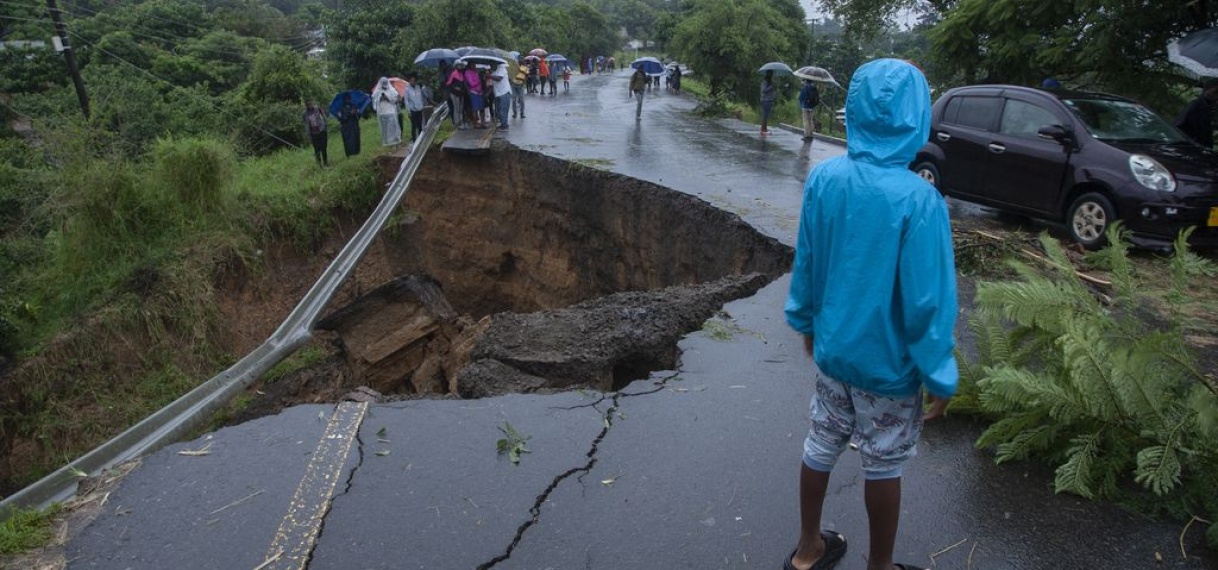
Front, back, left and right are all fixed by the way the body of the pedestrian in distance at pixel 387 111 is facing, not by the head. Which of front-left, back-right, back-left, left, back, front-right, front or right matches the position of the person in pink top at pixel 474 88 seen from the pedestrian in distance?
left

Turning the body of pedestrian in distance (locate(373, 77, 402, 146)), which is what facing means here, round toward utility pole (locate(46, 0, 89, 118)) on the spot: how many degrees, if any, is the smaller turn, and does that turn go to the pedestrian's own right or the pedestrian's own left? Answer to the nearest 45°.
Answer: approximately 135° to the pedestrian's own right

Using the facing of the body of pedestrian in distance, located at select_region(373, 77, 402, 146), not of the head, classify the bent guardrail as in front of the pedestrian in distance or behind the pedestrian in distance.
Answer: in front

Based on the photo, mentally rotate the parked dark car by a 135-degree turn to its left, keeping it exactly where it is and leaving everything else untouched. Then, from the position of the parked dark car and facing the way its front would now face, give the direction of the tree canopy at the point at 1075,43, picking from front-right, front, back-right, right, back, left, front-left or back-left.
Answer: front

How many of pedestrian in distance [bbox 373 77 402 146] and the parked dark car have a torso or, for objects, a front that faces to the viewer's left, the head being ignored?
0

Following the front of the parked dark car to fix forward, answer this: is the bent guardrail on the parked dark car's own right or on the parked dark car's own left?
on the parked dark car's own right

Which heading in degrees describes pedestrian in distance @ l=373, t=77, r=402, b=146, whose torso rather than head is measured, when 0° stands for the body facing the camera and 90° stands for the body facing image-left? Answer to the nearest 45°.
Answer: approximately 0°

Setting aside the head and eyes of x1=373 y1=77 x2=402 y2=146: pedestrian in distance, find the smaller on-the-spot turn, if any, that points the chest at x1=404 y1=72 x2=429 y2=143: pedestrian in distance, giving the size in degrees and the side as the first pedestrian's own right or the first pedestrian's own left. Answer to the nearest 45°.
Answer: approximately 135° to the first pedestrian's own left

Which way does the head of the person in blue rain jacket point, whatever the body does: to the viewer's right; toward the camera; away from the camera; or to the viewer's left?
away from the camera

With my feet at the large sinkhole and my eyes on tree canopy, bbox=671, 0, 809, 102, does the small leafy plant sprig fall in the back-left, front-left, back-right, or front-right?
back-right

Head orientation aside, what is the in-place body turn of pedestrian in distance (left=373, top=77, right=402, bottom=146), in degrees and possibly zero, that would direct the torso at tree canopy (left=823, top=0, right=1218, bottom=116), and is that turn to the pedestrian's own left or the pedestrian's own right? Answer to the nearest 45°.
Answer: approximately 45° to the pedestrian's own left

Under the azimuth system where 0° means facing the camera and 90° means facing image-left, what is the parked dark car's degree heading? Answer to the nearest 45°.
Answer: approximately 315°

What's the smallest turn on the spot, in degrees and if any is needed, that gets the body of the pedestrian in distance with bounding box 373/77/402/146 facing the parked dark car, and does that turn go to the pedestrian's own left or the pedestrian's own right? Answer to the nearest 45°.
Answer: approximately 45° to the pedestrian's own left
